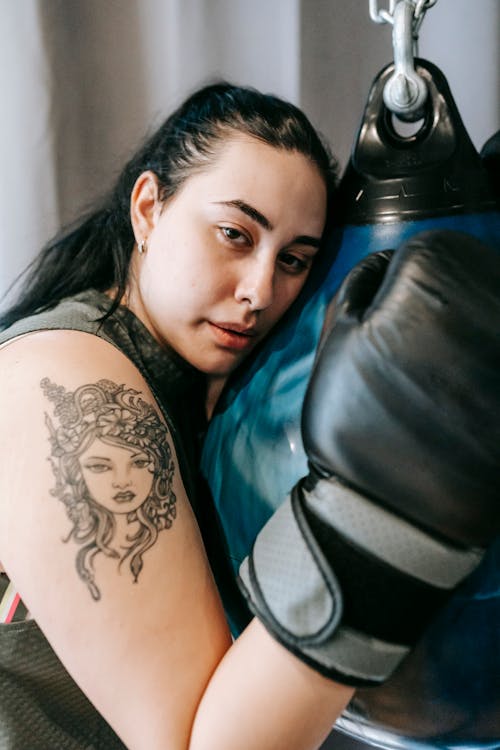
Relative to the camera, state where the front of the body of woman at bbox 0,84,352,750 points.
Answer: to the viewer's right
